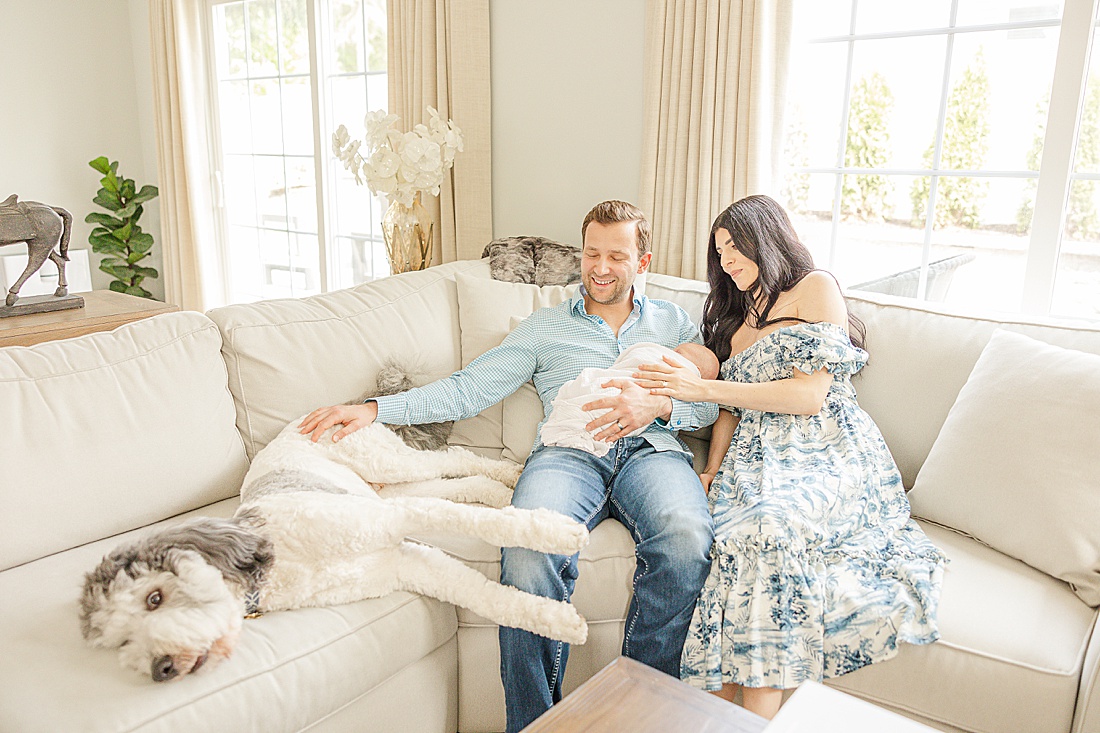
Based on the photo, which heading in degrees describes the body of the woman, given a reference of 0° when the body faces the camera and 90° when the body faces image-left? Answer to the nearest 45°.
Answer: approximately 45°

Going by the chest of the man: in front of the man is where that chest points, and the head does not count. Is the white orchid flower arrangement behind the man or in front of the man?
behind

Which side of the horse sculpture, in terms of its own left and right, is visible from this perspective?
left

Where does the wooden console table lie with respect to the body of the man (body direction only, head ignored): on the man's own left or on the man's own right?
on the man's own right

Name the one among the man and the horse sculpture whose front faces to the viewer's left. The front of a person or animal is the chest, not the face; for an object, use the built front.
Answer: the horse sculpture

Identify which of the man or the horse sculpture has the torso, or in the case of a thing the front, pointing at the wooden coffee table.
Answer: the man

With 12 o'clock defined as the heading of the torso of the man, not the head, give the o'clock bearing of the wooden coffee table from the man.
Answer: The wooden coffee table is roughly at 12 o'clock from the man.

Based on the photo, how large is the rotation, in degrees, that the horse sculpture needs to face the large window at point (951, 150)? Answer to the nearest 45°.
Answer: approximately 135° to its left

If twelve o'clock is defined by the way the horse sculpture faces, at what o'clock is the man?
The man is roughly at 8 o'clock from the horse sculpture.

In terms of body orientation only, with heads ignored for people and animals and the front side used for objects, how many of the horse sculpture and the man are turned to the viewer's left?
1
